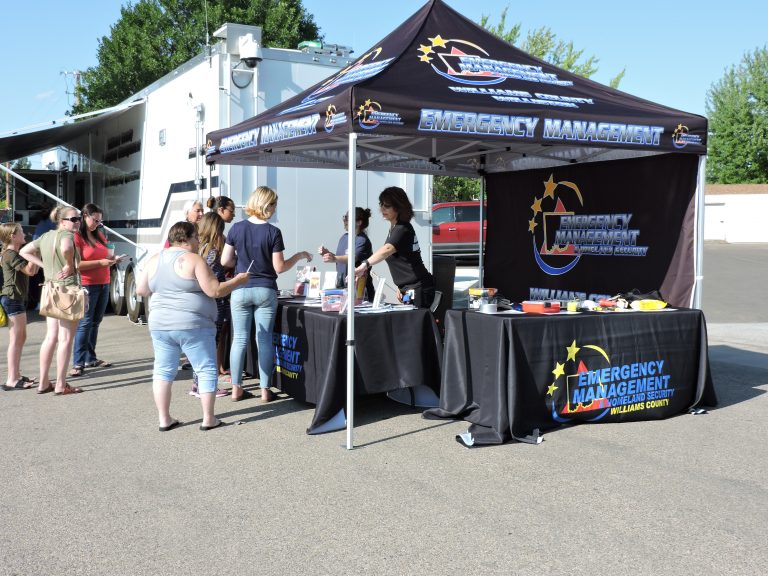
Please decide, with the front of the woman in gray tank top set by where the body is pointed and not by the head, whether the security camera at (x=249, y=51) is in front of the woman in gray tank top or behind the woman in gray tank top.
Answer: in front

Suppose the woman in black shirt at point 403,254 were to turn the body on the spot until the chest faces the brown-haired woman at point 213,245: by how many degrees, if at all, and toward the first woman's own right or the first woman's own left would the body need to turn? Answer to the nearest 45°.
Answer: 0° — they already face them

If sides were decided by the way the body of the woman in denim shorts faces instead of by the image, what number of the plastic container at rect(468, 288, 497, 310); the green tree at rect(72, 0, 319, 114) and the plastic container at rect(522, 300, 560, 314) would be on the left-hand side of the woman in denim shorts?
1

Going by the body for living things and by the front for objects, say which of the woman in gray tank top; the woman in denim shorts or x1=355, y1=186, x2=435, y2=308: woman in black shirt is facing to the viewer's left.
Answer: the woman in black shirt

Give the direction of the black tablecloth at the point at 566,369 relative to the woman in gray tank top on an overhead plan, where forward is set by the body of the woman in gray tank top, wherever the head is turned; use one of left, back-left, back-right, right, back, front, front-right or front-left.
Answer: front-right

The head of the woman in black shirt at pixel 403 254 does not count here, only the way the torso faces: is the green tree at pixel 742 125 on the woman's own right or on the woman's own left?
on the woman's own right

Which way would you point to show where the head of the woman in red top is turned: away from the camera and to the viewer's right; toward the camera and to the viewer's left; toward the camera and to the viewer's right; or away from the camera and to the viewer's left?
toward the camera and to the viewer's right

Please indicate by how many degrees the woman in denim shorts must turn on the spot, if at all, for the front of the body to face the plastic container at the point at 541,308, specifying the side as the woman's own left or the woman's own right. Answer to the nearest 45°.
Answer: approximately 45° to the woman's own right

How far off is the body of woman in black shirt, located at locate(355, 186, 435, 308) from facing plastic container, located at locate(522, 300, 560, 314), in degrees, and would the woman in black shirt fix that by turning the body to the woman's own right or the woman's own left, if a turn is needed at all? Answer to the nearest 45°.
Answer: approximately 135° to the woman's own left

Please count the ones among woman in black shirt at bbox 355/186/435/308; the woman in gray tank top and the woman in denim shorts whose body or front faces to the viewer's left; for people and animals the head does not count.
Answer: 1

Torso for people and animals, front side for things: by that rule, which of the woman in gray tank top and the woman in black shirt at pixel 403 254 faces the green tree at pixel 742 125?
the woman in gray tank top

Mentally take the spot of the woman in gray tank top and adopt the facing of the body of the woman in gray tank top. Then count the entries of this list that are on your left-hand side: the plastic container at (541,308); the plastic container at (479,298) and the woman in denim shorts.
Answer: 1

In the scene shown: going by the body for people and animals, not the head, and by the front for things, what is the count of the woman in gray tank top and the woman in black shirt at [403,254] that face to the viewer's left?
1

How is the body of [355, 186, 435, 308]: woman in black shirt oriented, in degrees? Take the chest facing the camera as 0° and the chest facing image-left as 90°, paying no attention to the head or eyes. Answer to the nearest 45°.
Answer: approximately 90°

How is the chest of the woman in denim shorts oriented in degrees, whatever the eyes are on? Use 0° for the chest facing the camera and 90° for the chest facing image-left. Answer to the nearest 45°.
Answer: approximately 270°

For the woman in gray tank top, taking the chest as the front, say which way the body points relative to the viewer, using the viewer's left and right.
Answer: facing away from the viewer and to the right of the viewer
